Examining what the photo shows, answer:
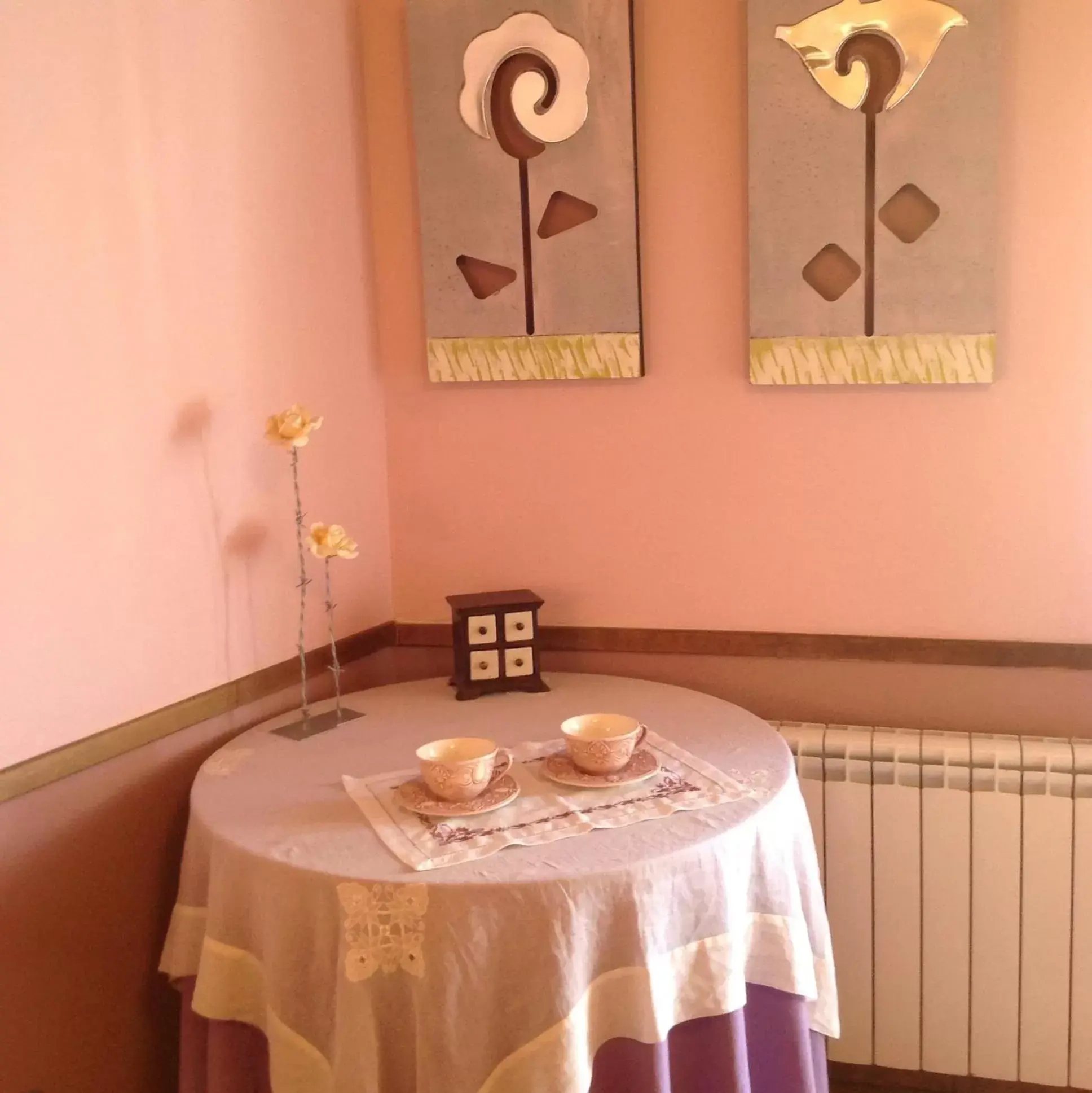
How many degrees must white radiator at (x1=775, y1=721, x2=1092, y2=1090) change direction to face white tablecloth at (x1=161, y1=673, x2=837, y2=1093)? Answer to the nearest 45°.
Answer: approximately 45° to its right

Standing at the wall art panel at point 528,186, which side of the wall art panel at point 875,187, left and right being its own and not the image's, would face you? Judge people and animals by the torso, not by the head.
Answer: right

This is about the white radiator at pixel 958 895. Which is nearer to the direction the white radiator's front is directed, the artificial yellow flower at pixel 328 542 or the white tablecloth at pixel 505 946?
the white tablecloth

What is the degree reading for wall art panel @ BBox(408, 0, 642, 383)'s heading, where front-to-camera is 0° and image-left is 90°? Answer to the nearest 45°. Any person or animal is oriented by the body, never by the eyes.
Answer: approximately 0°

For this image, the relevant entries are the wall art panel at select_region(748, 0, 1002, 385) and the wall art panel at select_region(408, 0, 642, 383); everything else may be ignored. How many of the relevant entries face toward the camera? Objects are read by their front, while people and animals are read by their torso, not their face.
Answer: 2

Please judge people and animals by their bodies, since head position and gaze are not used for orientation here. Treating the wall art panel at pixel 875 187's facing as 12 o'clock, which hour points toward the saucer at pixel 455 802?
The saucer is roughly at 1 o'clock from the wall art panel.

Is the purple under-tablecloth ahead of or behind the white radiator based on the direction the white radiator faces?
ahead

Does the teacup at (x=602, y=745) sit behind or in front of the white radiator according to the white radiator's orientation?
in front

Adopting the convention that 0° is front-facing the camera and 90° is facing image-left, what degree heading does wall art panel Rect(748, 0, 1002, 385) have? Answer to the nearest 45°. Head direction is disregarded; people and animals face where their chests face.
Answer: approximately 0°
